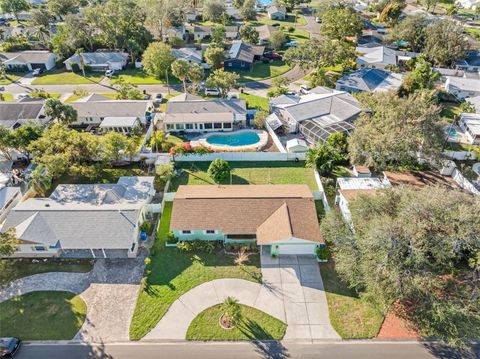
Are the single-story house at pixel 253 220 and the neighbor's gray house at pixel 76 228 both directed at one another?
no

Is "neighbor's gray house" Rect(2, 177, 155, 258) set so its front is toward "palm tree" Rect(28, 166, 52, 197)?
no

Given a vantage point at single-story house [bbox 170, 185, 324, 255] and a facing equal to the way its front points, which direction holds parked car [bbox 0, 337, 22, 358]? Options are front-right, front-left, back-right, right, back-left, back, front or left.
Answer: front-right

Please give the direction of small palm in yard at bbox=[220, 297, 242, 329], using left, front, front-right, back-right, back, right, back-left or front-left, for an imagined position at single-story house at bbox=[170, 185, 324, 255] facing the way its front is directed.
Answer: front

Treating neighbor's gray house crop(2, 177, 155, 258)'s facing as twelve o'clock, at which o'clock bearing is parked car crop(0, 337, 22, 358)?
The parked car is roughly at 1 o'clock from the neighbor's gray house.

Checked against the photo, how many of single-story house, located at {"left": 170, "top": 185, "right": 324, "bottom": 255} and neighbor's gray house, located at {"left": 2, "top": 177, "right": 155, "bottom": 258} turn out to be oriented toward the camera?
2

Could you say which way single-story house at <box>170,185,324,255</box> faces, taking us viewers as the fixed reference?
facing the viewer

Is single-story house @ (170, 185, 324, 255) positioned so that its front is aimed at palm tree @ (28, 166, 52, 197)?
no

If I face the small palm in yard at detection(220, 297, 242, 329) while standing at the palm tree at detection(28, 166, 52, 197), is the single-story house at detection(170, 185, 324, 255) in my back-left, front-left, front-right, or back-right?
front-left

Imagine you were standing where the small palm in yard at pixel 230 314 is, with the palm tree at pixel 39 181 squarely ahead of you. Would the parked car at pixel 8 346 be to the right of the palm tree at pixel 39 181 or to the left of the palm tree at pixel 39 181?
left

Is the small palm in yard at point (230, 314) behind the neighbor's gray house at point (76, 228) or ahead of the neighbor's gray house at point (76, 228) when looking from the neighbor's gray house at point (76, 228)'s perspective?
ahead

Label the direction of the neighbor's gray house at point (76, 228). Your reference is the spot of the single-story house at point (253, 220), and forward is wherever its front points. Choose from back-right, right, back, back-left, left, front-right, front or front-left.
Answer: right

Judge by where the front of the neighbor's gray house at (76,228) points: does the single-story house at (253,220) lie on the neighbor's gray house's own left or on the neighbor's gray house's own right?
on the neighbor's gray house's own left

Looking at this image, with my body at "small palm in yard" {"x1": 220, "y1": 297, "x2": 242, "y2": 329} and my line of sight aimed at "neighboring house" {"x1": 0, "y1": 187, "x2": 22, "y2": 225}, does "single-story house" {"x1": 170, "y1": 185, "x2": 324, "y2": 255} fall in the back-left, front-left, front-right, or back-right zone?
front-right

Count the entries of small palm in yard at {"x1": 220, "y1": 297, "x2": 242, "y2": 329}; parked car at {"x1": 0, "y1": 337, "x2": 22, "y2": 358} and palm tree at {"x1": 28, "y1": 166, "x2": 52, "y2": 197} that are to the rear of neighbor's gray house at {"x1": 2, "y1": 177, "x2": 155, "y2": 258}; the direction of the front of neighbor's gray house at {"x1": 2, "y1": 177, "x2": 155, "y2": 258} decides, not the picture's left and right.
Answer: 1

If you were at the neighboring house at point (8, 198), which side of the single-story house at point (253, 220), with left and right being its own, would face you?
right

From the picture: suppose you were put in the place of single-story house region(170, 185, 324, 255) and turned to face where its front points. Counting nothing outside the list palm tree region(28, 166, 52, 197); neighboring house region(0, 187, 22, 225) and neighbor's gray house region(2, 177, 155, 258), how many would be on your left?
0

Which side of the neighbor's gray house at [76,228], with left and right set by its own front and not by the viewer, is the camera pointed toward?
front
